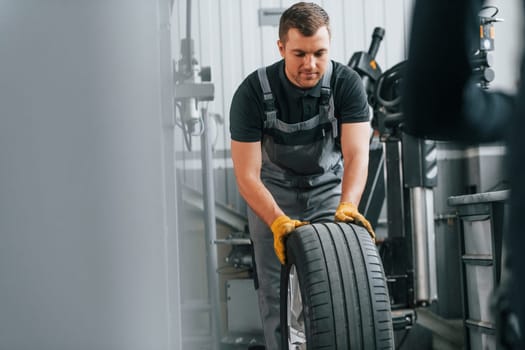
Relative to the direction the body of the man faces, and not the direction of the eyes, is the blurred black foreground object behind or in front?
in front

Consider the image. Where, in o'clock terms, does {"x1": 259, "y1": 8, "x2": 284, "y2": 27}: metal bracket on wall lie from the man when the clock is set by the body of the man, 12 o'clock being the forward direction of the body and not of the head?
The metal bracket on wall is roughly at 6 o'clock from the man.

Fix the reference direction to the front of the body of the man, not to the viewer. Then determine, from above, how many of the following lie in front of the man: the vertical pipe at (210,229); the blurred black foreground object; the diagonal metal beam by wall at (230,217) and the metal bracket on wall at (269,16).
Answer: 1

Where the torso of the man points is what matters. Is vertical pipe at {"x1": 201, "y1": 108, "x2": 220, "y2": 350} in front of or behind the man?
behind

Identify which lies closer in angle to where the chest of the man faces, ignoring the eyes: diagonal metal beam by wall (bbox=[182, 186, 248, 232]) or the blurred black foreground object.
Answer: the blurred black foreground object

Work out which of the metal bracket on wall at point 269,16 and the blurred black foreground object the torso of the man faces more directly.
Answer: the blurred black foreground object

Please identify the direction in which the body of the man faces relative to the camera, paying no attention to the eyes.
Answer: toward the camera

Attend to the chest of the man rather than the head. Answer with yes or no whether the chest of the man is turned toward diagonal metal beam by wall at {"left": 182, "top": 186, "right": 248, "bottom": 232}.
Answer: no
